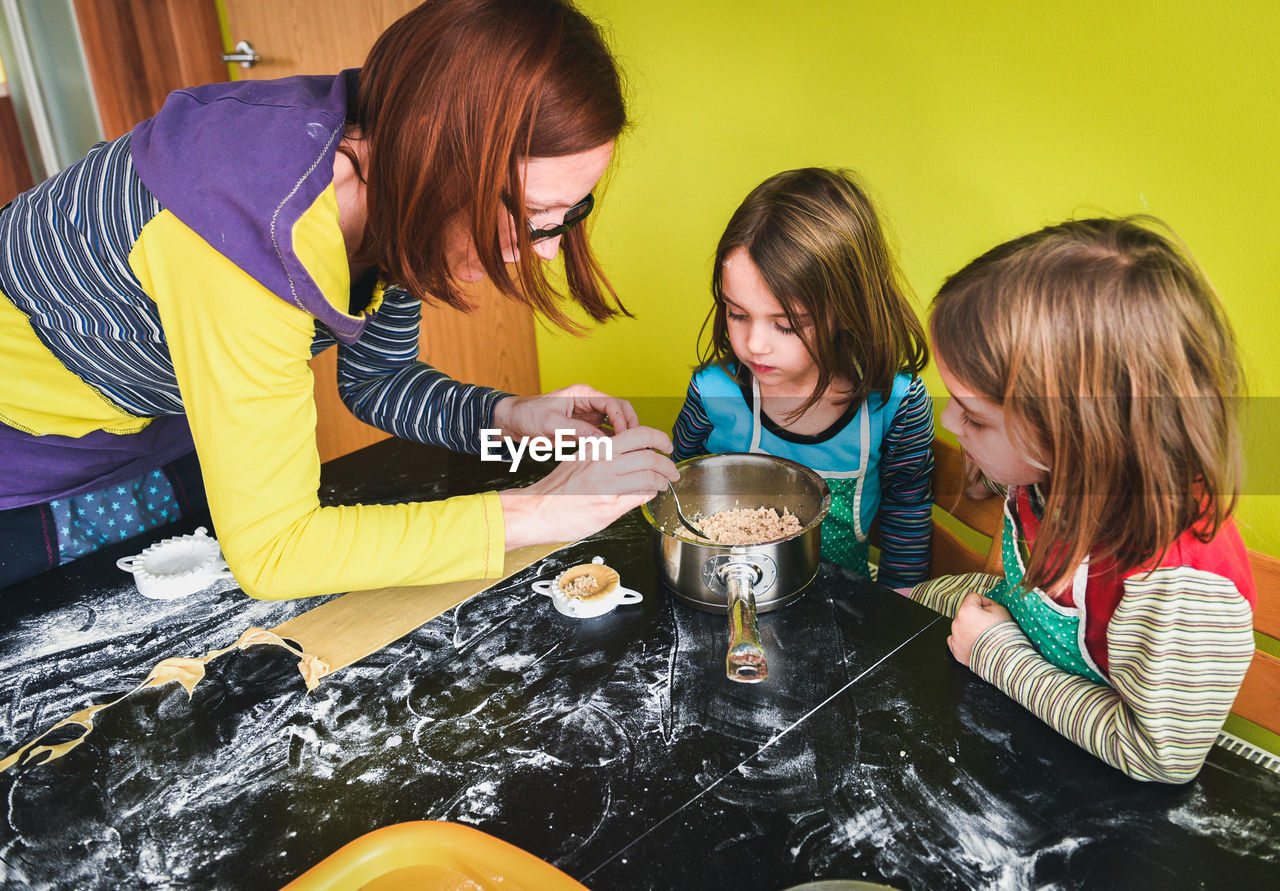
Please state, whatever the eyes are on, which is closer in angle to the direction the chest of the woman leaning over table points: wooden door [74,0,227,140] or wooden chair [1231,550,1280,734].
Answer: the wooden chair

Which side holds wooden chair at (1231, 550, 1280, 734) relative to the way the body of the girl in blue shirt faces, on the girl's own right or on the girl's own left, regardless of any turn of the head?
on the girl's own left

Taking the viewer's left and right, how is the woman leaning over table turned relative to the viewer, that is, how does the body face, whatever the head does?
facing to the right of the viewer

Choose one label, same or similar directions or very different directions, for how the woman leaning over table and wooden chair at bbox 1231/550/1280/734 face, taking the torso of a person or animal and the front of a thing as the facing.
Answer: very different directions
